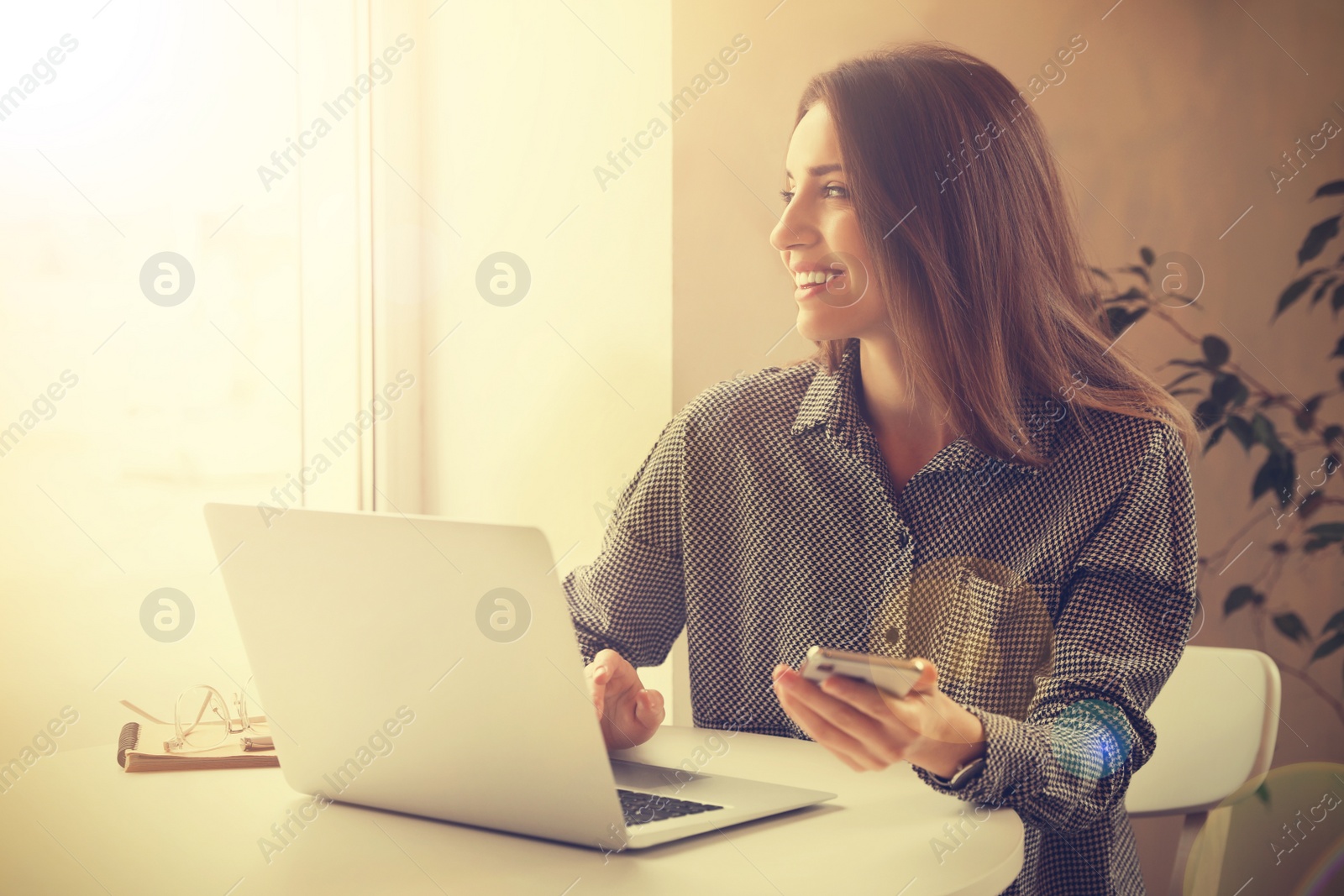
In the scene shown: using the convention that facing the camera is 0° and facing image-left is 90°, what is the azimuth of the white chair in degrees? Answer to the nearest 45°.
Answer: approximately 45°

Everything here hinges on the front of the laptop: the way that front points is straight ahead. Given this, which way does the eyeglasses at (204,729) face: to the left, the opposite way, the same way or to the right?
to the right

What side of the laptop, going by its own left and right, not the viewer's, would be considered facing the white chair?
front

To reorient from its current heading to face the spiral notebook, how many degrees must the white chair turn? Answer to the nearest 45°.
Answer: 0° — it already faces it

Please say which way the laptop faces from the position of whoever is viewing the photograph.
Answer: facing away from the viewer and to the right of the viewer

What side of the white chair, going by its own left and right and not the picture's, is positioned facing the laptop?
front

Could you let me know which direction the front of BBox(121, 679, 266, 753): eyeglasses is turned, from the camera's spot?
facing the viewer and to the right of the viewer

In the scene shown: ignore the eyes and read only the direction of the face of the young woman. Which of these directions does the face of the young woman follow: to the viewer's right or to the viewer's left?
to the viewer's left

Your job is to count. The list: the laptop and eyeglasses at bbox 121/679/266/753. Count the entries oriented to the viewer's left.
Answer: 0

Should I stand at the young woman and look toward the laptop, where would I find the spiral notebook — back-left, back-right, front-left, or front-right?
front-right
